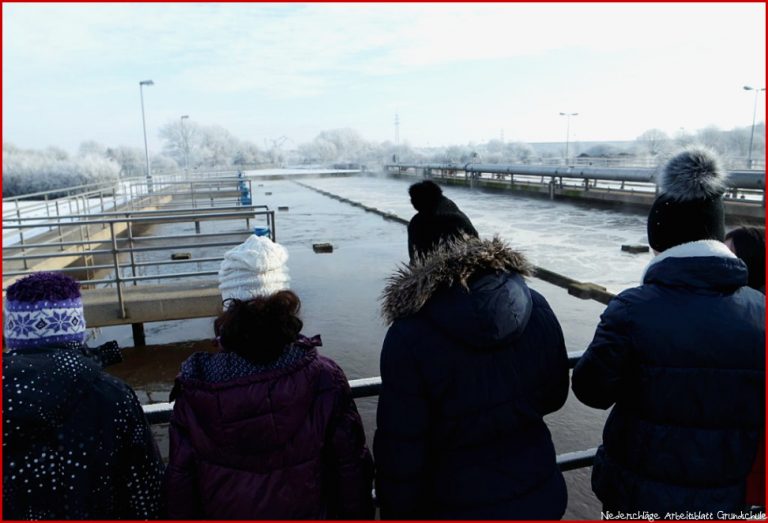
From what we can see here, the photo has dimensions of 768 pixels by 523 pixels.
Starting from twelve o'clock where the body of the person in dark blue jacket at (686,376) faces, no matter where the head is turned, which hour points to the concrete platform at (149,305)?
The concrete platform is roughly at 10 o'clock from the person in dark blue jacket.

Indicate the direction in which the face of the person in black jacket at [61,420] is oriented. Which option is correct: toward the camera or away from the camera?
away from the camera

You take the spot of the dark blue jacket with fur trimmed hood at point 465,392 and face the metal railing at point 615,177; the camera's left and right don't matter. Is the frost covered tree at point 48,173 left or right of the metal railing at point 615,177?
left

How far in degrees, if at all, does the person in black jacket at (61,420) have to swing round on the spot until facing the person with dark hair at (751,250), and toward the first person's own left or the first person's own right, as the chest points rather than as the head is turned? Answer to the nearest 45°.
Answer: approximately 90° to the first person's own right

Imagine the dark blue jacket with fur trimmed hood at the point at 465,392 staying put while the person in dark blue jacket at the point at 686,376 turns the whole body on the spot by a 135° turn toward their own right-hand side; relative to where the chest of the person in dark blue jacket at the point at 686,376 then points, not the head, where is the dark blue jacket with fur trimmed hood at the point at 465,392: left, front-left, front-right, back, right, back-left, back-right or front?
right

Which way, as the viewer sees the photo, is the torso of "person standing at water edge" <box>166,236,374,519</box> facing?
away from the camera

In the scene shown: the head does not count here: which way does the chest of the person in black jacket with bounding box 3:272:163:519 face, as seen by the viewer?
away from the camera

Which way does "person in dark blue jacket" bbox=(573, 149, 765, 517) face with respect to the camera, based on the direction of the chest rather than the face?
away from the camera

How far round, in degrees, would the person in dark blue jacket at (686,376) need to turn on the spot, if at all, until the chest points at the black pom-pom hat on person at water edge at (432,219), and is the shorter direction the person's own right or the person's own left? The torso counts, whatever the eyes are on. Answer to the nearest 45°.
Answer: approximately 45° to the person's own left

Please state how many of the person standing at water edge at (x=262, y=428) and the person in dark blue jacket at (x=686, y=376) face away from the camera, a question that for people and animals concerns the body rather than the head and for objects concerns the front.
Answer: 2

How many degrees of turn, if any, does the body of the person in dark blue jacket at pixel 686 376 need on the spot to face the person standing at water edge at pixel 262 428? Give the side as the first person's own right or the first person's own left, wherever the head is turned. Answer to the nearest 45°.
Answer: approximately 135° to the first person's own left
